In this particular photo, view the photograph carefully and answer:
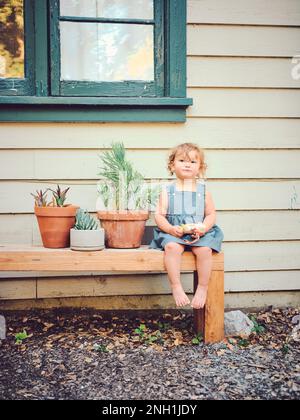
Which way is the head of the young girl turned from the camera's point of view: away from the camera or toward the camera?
toward the camera

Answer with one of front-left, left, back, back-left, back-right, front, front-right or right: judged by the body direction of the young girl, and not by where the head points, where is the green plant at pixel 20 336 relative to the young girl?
right

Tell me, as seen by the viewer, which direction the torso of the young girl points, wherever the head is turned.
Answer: toward the camera

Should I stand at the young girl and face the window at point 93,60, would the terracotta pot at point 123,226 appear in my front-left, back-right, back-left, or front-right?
front-left

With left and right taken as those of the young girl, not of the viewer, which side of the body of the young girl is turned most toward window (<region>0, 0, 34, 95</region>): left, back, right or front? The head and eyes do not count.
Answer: right

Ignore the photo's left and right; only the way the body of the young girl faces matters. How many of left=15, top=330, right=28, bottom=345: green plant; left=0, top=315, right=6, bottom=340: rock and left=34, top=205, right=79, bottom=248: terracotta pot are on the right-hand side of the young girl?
3

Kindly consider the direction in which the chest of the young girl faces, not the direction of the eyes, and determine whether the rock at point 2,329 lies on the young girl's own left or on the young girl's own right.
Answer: on the young girl's own right
